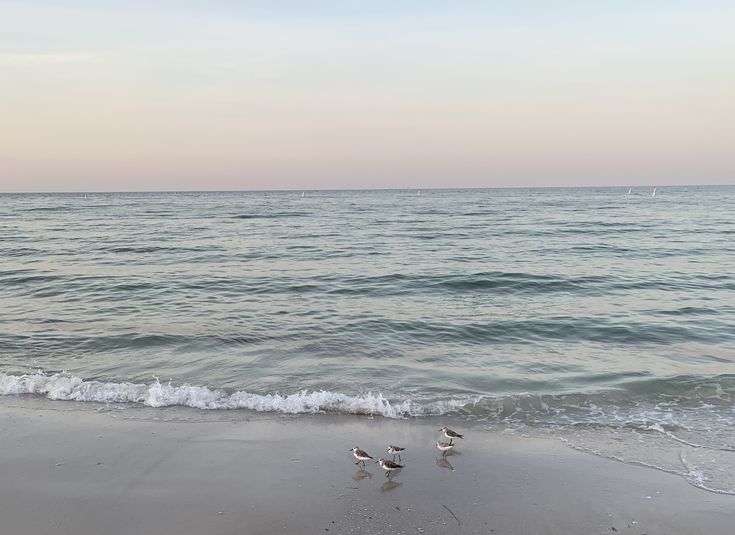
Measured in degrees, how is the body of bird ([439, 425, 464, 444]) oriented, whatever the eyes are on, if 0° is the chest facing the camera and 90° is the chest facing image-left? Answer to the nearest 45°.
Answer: approximately 90°

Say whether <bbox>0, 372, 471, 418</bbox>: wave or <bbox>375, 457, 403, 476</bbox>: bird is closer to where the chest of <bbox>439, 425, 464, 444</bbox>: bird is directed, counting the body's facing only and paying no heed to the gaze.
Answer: the wave

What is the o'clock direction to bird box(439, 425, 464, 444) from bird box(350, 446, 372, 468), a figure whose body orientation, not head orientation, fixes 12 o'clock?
bird box(439, 425, 464, 444) is roughly at 5 o'clock from bird box(350, 446, 372, 468).

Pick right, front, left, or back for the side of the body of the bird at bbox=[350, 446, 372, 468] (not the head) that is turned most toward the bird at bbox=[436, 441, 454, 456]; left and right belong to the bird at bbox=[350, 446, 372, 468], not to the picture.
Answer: back

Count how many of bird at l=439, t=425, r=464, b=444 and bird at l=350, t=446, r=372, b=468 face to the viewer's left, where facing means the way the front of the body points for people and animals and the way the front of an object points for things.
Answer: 2

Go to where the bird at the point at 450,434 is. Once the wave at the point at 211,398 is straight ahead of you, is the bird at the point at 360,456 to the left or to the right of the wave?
left

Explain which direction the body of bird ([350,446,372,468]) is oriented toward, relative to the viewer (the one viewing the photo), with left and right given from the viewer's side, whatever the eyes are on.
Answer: facing to the left of the viewer

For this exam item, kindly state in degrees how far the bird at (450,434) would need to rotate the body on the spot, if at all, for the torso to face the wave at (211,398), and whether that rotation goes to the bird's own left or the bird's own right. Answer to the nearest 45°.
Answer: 0° — it already faces it

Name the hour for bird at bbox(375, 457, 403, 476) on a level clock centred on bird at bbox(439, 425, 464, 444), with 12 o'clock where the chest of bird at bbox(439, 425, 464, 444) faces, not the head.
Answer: bird at bbox(375, 457, 403, 476) is roughly at 10 o'clock from bird at bbox(439, 425, 464, 444).
